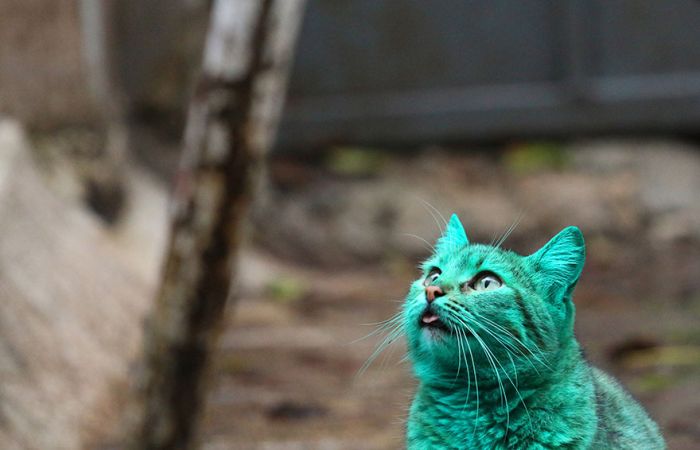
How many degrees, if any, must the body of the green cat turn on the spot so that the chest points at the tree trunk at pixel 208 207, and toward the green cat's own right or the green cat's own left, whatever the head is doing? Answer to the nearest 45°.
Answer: approximately 90° to the green cat's own right

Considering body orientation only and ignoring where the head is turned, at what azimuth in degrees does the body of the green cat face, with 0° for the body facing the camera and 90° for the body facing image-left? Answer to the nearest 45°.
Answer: approximately 45°
